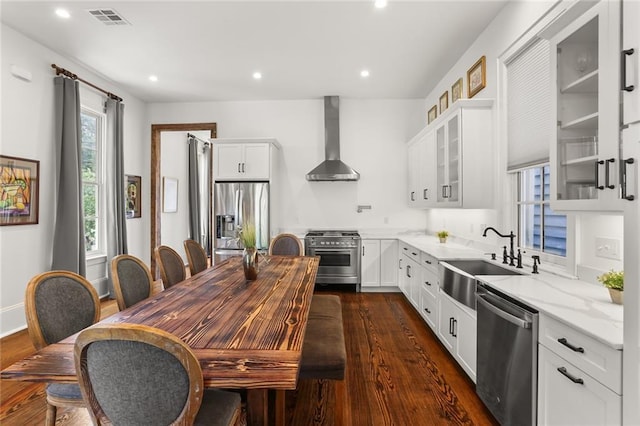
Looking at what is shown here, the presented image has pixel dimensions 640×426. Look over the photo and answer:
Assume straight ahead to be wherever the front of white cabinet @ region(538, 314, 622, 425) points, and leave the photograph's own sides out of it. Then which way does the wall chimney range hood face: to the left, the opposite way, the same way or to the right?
to the left

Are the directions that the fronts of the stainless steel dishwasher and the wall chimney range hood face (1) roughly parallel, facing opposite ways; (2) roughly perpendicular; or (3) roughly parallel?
roughly perpendicular

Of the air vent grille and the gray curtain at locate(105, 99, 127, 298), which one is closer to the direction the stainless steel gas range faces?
the air vent grille

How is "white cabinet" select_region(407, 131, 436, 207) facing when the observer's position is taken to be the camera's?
facing to the left of the viewer

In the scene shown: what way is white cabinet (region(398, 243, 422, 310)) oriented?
to the viewer's left

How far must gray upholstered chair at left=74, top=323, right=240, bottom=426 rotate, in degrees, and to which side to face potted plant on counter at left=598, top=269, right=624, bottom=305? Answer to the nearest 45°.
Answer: approximately 45° to its right

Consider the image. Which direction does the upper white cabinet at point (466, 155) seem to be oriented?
to the viewer's left

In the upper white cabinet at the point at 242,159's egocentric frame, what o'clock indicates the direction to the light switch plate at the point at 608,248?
The light switch plate is roughly at 11 o'clock from the upper white cabinet.

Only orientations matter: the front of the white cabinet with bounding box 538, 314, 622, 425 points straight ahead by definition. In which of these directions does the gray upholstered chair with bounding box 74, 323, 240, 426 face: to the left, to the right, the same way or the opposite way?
to the right

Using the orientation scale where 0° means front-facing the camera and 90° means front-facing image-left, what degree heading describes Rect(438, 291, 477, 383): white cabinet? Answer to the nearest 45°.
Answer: approximately 45°

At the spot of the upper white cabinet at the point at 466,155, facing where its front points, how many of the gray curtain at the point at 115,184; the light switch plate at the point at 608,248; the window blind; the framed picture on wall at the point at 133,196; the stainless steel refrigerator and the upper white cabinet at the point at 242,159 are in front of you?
4

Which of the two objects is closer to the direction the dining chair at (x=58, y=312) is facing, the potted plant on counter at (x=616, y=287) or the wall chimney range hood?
the potted plant on counter
